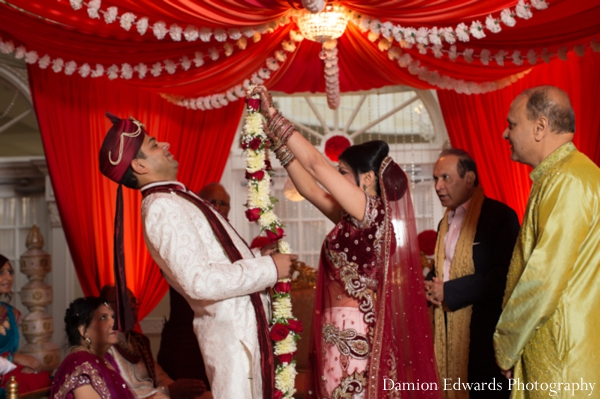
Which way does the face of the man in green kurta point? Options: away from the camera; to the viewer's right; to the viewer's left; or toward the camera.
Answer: to the viewer's left

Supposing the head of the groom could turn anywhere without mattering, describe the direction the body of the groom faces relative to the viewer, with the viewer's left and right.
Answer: facing to the right of the viewer

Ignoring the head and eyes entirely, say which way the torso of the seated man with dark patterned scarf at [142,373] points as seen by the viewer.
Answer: to the viewer's right

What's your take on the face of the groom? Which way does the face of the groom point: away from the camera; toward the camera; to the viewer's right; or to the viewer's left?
to the viewer's right

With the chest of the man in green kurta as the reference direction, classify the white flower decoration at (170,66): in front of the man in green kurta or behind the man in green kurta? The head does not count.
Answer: in front

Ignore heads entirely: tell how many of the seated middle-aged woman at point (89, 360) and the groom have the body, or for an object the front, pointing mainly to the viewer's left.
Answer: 0

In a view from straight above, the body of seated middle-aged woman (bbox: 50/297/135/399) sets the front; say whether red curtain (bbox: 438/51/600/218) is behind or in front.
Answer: in front

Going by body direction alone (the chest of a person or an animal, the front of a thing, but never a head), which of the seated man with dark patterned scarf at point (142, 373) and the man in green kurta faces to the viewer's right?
the seated man with dark patterned scarf

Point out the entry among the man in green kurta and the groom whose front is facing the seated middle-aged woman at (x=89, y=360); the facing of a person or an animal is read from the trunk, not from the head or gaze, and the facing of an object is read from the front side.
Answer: the man in green kurta

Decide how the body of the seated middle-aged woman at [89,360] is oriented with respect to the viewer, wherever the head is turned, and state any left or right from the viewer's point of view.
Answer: facing to the right of the viewer

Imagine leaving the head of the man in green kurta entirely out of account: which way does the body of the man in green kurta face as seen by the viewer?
to the viewer's left
